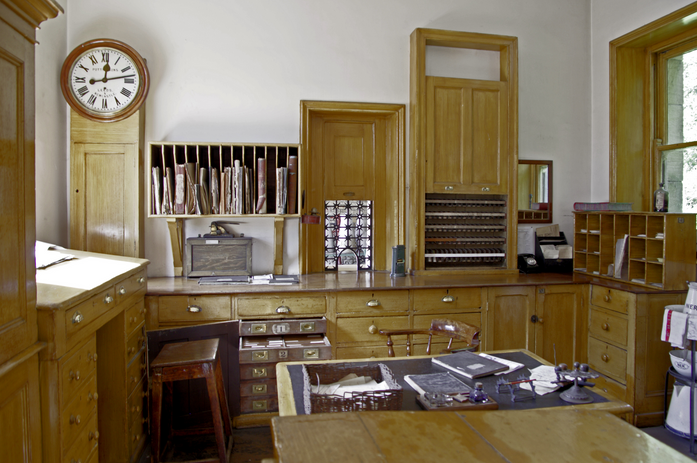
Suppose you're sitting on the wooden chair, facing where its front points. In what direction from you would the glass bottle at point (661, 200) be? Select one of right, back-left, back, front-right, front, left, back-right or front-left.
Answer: back

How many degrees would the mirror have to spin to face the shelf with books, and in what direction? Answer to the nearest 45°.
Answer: approximately 45° to its right

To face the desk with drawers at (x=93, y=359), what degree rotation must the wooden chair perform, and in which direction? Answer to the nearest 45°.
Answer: approximately 45° to its right

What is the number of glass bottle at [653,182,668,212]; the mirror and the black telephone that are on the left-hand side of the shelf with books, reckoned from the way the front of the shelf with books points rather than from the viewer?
3

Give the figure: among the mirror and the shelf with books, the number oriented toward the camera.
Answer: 2

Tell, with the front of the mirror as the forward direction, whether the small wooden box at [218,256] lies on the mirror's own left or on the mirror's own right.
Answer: on the mirror's own right

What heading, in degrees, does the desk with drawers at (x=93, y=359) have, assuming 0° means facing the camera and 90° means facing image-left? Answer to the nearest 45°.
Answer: approximately 315°

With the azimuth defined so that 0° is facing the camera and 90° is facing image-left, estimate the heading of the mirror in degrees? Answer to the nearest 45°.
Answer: approximately 0°

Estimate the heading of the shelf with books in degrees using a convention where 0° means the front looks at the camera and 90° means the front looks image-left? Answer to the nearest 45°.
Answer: approximately 0°

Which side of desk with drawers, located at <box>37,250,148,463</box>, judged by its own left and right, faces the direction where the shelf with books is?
left
